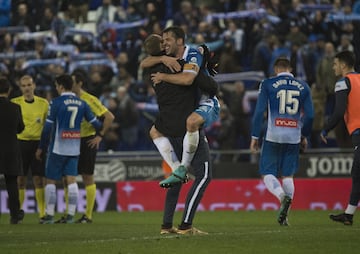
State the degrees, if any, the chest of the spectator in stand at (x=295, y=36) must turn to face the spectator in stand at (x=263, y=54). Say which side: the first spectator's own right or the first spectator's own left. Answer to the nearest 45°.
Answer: approximately 90° to the first spectator's own right

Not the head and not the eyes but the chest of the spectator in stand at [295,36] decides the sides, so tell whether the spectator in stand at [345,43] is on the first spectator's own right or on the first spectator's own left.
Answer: on the first spectator's own left

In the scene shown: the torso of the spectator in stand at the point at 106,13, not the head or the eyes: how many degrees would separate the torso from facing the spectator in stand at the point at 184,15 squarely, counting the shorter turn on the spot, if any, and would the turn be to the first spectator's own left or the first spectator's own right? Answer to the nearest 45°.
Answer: approximately 45° to the first spectator's own left

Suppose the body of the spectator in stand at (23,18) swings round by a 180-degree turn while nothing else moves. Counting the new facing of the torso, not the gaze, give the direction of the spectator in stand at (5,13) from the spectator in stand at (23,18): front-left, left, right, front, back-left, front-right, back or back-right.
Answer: front-left

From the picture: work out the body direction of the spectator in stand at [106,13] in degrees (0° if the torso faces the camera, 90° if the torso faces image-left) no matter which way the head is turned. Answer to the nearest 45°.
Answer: approximately 0°

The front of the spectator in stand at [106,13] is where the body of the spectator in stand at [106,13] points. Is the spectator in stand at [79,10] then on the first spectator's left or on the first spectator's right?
on the first spectator's right
